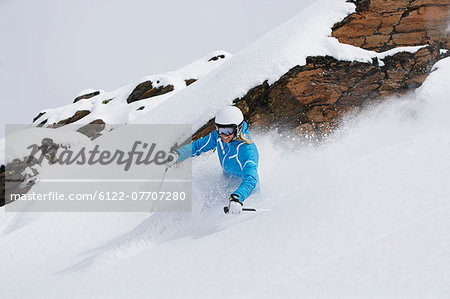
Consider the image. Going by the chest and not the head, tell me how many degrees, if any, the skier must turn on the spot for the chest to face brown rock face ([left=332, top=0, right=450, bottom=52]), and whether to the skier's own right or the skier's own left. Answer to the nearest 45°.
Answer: approximately 180°

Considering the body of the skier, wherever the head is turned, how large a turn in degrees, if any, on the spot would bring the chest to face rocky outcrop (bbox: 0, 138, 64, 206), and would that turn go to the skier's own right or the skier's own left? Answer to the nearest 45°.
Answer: approximately 90° to the skier's own right

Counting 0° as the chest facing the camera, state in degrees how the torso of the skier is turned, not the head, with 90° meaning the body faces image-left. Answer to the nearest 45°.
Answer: approximately 45°

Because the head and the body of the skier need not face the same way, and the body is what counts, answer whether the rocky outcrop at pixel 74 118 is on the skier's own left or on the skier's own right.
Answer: on the skier's own right

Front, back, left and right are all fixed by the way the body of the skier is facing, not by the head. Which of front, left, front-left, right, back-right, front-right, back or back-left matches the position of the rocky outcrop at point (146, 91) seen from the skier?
back-right

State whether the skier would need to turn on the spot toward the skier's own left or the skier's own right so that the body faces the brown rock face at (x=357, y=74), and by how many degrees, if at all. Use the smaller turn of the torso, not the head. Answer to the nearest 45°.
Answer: approximately 180°
